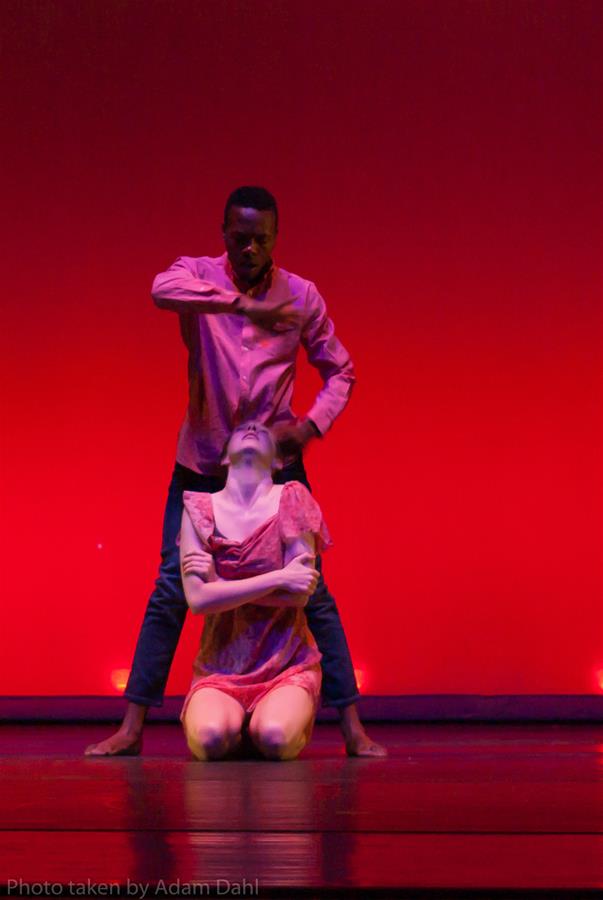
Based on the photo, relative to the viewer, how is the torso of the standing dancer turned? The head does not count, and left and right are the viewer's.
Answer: facing the viewer
